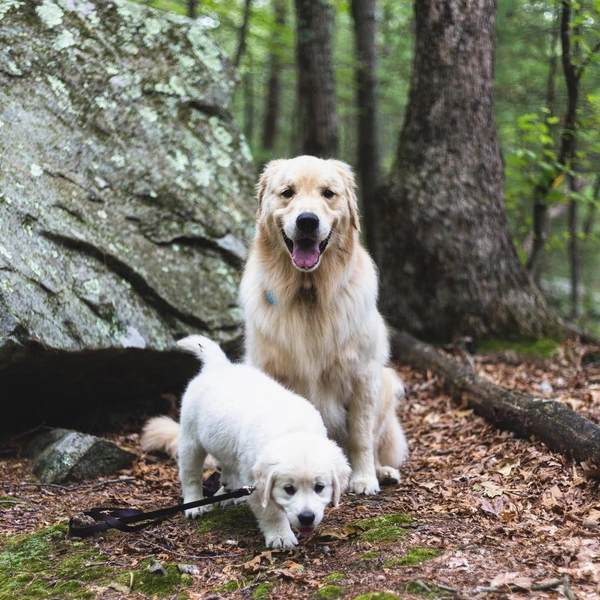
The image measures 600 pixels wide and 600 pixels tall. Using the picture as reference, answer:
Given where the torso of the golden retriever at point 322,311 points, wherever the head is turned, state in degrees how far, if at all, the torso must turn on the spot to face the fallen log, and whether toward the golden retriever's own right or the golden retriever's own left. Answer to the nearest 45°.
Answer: approximately 90° to the golden retriever's own left

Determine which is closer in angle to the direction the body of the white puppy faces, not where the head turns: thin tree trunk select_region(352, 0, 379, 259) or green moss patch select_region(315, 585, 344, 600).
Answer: the green moss patch

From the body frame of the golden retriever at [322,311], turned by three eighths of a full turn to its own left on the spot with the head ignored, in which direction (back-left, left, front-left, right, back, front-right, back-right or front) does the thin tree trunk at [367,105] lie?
front-left

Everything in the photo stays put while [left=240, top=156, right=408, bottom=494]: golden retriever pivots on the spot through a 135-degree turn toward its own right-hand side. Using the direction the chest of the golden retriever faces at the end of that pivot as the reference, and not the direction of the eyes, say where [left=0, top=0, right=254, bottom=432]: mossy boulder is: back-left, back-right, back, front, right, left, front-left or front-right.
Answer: front

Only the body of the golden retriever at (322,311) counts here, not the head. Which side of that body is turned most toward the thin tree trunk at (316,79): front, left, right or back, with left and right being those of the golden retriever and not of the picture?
back

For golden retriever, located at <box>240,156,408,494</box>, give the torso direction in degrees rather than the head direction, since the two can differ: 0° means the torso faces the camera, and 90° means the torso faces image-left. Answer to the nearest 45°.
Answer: approximately 0°

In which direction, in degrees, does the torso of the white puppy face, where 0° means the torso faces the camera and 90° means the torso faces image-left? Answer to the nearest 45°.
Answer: approximately 315°

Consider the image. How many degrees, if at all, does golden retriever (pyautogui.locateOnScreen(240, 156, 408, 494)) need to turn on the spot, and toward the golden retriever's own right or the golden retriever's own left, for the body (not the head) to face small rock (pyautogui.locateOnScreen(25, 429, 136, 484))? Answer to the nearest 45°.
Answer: approximately 90° to the golden retriever's own right

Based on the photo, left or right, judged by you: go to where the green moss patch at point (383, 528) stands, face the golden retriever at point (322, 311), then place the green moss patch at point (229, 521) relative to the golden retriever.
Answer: left

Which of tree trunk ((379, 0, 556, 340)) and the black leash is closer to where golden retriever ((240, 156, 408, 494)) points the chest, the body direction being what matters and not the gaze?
the black leash
